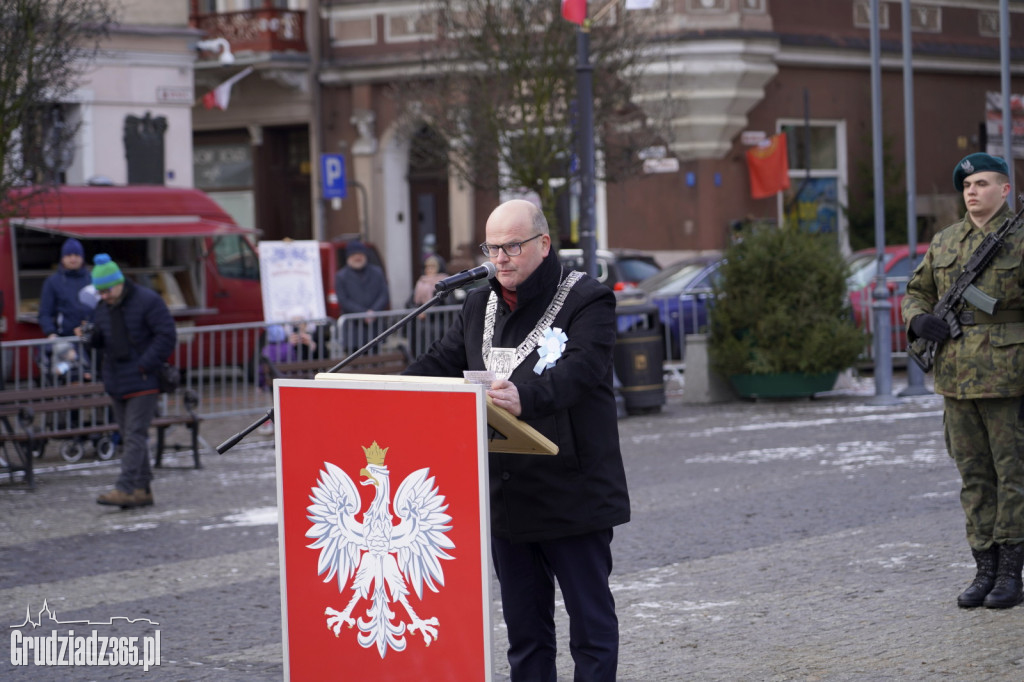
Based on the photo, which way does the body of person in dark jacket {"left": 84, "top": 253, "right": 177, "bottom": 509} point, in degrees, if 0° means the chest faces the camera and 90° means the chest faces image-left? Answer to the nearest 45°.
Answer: approximately 45°

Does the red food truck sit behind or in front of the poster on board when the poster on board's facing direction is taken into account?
behind

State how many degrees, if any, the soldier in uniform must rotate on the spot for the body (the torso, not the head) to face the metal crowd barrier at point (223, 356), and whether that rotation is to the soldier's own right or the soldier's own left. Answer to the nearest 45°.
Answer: approximately 90° to the soldier's own right

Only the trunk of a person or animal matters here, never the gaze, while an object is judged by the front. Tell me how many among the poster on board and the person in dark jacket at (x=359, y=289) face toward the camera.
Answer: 2

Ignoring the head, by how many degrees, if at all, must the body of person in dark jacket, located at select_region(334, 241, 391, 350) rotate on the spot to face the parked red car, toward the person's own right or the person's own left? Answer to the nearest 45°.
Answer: approximately 90° to the person's own left

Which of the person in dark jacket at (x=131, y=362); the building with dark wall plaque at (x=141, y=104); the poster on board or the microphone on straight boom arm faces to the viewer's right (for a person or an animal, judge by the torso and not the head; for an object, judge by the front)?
the microphone on straight boom arm

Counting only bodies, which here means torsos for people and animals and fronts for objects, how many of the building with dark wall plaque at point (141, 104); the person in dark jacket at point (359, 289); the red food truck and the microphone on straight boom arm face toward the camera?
2

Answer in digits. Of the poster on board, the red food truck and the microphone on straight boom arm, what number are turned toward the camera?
1

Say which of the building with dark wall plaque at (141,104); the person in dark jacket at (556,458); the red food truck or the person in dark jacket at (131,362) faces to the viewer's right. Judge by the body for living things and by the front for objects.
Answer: the red food truck

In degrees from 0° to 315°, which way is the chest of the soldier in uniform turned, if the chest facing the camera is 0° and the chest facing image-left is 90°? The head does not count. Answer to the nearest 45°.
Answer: approximately 45°

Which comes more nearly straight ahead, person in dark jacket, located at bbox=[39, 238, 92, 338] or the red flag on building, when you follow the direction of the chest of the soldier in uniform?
the person in dark jacket

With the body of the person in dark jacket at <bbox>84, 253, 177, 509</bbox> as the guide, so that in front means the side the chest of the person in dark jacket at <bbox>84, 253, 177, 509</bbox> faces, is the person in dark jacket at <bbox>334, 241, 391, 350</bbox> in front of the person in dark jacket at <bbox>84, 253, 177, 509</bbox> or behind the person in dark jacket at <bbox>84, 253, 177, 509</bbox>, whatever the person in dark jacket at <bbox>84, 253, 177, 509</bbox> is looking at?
behind
